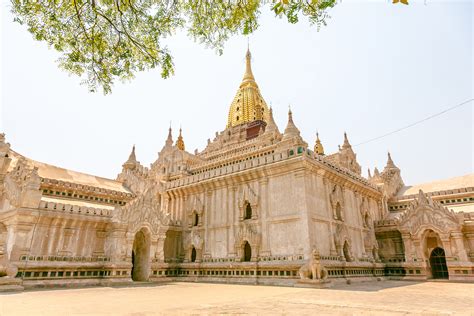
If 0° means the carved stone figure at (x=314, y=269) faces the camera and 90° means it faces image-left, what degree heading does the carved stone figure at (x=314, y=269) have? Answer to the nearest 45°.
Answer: approximately 0°
